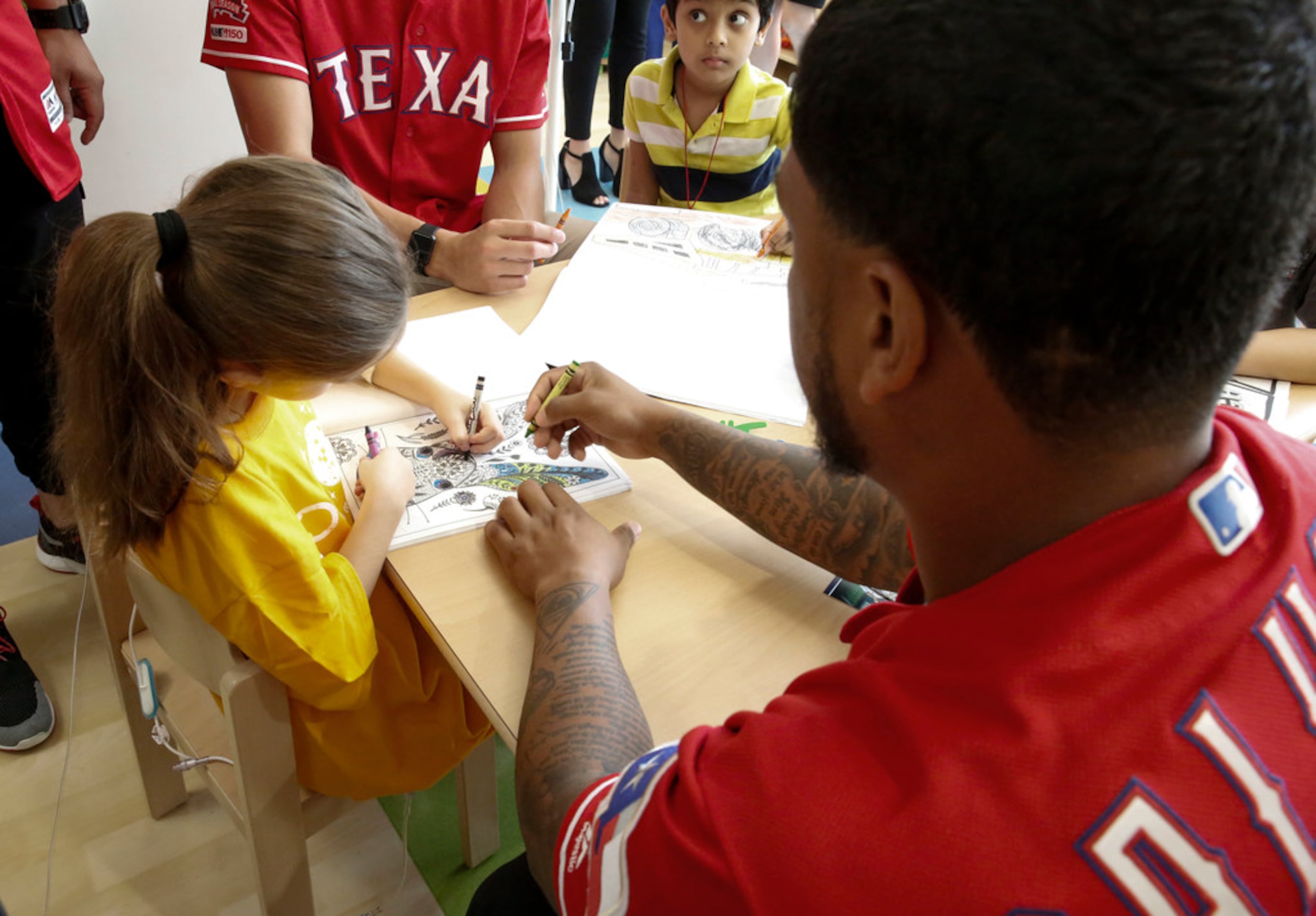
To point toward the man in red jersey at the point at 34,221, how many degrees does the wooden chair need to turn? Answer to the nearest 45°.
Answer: approximately 45° to its left

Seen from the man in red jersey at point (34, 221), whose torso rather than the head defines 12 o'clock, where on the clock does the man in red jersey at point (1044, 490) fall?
the man in red jersey at point (1044, 490) is roughly at 1 o'clock from the man in red jersey at point (34, 221).

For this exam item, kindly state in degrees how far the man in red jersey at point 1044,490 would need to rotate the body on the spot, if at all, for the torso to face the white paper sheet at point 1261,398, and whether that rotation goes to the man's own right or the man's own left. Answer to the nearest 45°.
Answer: approximately 90° to the man's own right

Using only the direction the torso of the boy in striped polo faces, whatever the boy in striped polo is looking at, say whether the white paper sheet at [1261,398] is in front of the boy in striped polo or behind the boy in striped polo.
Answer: in front

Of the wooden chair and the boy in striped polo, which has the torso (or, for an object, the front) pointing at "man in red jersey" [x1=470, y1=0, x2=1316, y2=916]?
the boy in striped polo

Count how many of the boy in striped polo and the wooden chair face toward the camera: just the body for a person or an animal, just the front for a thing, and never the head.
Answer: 1

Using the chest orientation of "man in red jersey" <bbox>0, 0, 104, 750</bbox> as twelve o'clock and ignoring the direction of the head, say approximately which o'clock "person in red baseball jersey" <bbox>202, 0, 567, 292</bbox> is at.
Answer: The person in red baseball jersey is roughly at 11 o'clock from the man in red jersey.

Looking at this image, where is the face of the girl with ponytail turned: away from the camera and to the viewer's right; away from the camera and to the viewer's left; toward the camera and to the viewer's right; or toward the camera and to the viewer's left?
away from the camera and to the viewer's right

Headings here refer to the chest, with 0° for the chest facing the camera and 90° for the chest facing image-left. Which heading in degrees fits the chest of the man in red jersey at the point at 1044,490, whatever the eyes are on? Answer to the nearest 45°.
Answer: approximately 135°

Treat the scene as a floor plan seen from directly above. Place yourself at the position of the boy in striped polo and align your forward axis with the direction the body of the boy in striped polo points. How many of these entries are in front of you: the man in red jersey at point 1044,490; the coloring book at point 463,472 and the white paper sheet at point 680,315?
3

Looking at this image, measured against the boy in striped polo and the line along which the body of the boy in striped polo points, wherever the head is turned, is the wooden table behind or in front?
in front

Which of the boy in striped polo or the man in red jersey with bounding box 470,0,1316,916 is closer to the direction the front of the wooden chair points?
the boy in striped polo

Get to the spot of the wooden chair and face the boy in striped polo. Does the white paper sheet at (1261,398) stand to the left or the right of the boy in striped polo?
right

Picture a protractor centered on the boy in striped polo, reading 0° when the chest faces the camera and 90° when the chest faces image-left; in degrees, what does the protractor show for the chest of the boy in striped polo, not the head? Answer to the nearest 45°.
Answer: approximately 0°

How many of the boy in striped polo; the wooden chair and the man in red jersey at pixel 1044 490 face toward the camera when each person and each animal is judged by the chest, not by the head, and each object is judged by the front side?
1

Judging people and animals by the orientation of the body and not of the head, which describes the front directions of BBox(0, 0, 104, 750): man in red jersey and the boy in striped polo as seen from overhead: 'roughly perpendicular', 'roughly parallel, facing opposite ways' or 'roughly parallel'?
roughly perpendicular
